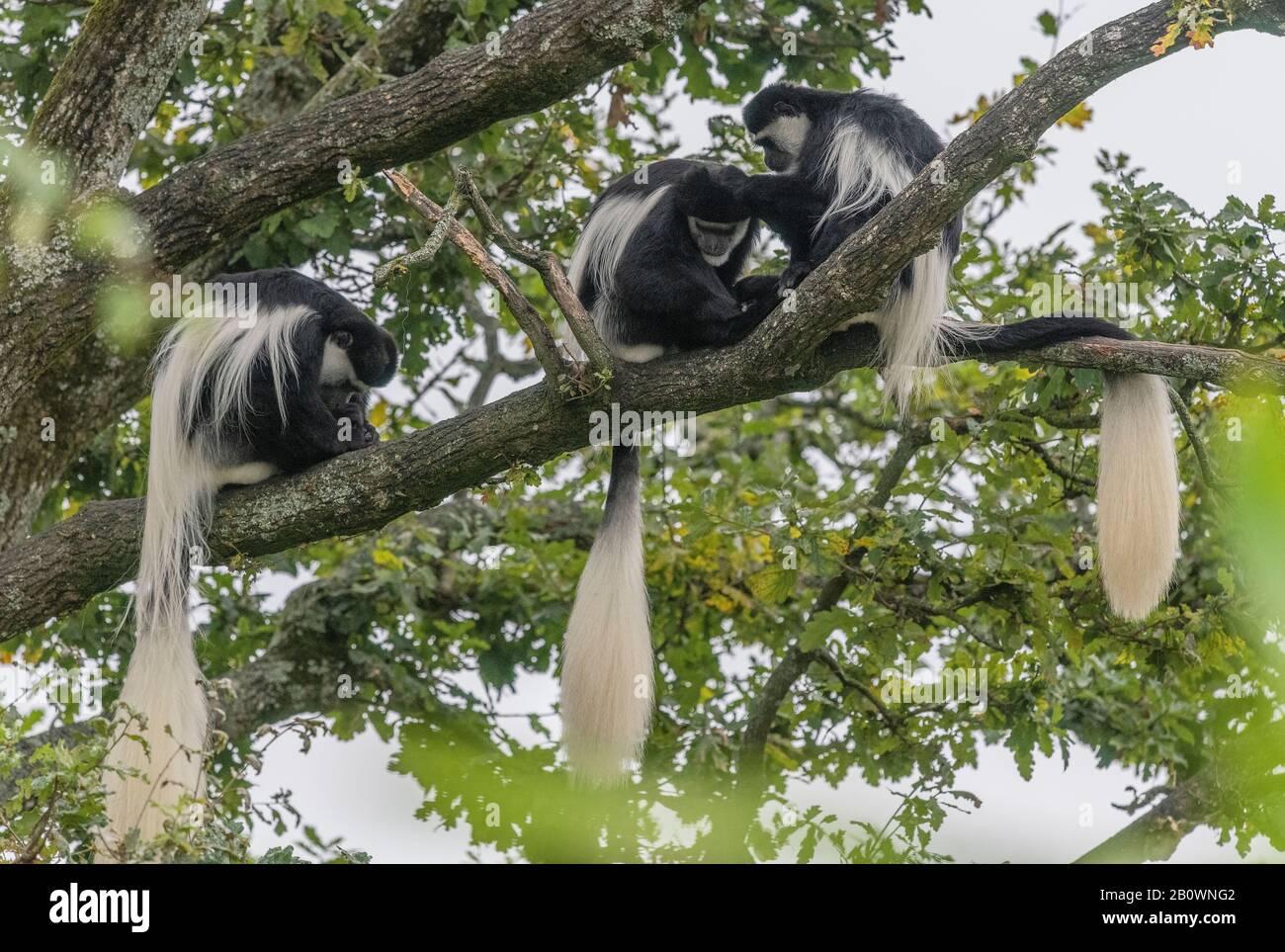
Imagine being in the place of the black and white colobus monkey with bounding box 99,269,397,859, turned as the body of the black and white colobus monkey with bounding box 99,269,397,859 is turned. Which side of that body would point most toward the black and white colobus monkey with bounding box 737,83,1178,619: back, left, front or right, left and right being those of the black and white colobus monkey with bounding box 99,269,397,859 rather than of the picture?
front

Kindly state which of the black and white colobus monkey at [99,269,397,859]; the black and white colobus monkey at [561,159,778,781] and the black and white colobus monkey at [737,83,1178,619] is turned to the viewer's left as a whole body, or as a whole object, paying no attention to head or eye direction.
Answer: the black and white colobus monkey at [737,83,1178,619]

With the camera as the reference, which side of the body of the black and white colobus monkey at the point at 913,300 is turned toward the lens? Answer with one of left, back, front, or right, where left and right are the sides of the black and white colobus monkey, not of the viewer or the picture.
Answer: left

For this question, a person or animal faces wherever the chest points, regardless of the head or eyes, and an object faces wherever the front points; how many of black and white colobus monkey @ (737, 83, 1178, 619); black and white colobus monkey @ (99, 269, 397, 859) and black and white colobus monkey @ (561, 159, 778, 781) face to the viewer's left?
1

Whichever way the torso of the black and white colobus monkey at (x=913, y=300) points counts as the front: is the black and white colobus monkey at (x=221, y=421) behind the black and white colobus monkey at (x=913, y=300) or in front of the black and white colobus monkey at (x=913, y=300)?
in front

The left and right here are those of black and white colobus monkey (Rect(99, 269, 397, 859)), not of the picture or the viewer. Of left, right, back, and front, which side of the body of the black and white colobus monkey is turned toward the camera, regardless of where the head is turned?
right

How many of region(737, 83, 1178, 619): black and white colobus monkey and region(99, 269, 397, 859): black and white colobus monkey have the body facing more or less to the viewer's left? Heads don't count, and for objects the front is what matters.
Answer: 1

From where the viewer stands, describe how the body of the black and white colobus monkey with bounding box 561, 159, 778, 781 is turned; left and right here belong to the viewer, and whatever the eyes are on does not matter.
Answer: facing the viewer and to the right of the viewer
